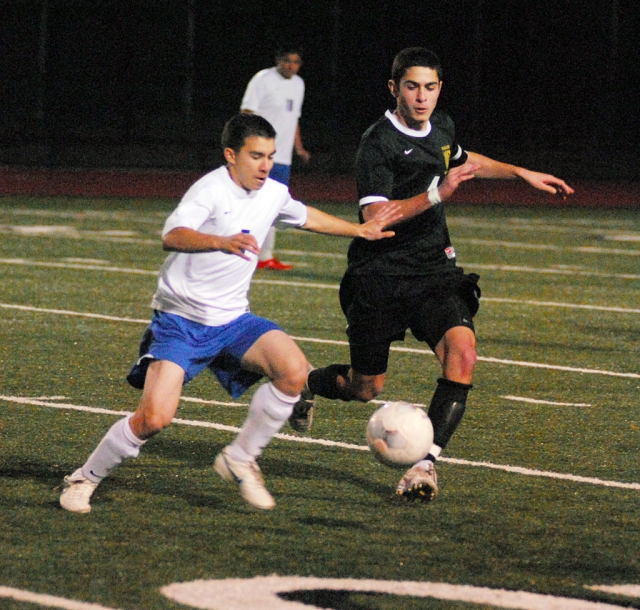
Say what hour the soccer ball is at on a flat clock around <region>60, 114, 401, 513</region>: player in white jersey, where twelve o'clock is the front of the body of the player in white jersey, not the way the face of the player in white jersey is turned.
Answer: The soccer ball is roughly at 10 o'clock from the player in white jersey.

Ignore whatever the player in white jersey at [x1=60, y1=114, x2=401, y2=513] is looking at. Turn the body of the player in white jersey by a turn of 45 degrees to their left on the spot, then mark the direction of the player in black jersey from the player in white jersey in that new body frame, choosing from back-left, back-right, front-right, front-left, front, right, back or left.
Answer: front-left

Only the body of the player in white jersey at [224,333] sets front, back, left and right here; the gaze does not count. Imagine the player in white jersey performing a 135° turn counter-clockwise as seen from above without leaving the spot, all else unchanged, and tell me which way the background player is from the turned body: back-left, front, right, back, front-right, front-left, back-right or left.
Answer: front

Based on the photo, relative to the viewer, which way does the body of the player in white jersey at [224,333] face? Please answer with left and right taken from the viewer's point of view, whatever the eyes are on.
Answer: facing the viewer and to the right of the viewer
